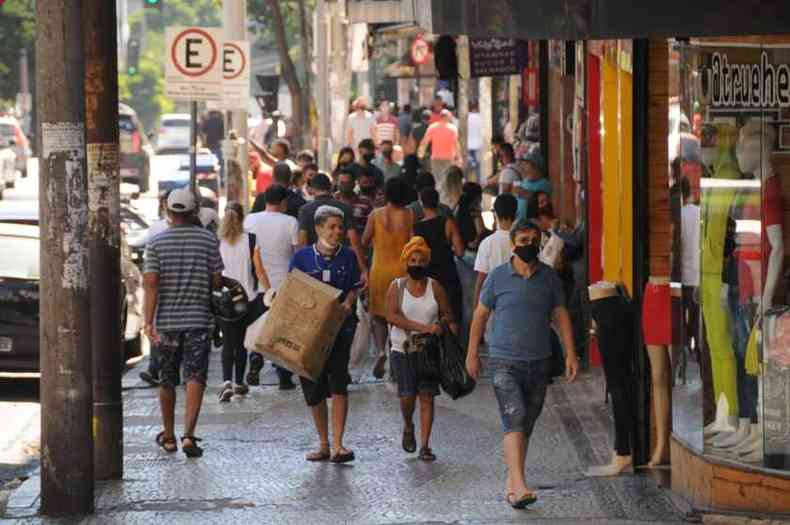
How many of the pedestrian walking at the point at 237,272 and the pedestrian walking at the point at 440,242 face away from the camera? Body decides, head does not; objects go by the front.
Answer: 2

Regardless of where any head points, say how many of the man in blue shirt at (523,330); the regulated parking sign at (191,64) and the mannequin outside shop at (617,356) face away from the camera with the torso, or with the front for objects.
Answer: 0

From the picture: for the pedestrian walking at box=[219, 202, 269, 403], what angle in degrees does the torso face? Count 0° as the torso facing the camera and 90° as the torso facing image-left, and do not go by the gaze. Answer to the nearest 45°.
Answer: approximately 180°

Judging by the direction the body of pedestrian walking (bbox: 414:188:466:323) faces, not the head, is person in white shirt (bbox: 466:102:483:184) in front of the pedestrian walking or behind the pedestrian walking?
in front

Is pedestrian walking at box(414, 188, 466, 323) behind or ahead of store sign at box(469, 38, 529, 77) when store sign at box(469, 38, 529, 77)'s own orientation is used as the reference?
ahead

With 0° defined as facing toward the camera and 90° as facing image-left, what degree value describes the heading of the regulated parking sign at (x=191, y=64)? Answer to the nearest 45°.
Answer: approximately 0°

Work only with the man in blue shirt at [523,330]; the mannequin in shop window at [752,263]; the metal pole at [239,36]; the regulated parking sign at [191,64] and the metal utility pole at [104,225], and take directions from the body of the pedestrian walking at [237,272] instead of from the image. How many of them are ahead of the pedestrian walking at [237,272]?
2

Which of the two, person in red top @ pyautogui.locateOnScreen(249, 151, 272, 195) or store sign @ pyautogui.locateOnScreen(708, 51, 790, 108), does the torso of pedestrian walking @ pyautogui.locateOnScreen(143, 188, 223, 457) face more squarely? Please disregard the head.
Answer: the person in red top

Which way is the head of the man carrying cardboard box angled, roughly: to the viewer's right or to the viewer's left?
to the viewer's right

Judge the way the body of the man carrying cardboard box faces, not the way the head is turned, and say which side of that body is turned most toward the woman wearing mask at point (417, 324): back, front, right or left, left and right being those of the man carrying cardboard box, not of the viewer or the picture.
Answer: left

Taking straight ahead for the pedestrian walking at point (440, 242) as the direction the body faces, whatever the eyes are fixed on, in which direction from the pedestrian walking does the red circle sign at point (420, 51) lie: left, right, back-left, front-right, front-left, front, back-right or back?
front

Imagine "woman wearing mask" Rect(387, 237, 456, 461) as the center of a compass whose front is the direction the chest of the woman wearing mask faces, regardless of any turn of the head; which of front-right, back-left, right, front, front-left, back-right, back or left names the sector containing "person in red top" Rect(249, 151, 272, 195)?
back

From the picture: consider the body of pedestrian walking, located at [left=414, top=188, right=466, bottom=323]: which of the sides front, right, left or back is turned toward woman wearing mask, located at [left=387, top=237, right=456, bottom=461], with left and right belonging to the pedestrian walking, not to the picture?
back

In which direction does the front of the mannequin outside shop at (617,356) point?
to the viewer's left

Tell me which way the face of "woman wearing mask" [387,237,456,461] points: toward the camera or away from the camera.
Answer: toward the camera

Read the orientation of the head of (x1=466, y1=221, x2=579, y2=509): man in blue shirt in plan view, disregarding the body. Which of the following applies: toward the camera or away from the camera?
toward the camera
